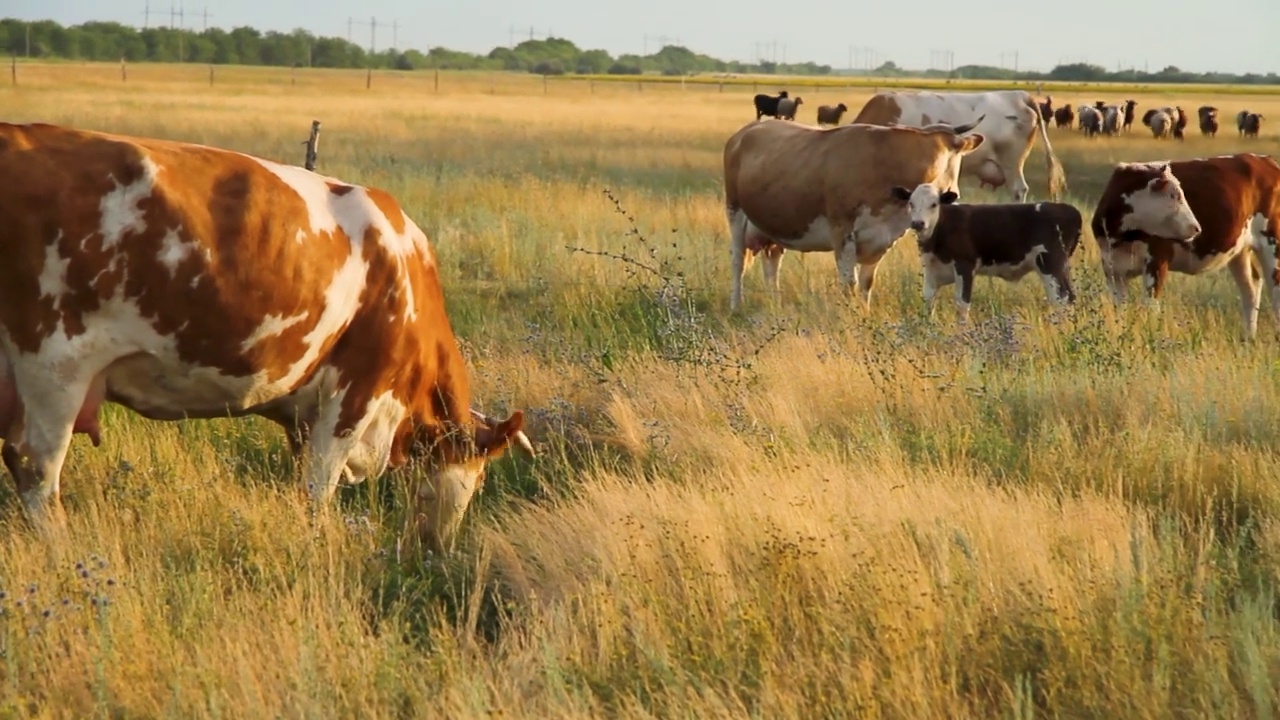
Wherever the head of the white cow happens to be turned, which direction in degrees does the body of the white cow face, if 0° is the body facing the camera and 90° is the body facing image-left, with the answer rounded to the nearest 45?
approximately 90°

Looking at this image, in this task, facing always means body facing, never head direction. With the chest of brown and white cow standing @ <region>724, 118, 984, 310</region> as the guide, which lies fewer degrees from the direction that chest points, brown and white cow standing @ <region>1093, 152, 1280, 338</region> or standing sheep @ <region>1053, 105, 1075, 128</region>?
the brown and white cow standing

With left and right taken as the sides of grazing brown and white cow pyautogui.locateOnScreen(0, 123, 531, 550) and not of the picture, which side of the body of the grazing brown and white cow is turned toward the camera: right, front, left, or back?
right

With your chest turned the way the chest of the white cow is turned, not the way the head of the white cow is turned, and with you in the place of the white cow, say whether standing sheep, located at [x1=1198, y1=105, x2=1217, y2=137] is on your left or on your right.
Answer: on your right

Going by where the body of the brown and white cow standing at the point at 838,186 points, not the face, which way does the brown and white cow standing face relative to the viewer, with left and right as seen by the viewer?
facing to the right of the viewer

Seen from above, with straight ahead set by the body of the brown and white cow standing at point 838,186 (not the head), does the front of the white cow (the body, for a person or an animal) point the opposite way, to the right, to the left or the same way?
the opposite way

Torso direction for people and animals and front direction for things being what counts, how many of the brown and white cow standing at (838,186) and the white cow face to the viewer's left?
1

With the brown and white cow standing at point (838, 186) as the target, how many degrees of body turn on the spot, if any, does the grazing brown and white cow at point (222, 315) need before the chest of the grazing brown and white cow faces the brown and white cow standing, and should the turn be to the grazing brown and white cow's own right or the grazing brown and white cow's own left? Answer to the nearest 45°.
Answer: approximately 45° to the grazing brown and white cow's own left

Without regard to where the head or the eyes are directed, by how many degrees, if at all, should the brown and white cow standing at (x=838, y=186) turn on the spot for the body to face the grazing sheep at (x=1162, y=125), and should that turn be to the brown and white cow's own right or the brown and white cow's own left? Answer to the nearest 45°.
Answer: approximately 90° to the brown and white cow's own left

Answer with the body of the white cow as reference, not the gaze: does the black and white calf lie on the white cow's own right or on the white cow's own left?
on the white cow's own left
